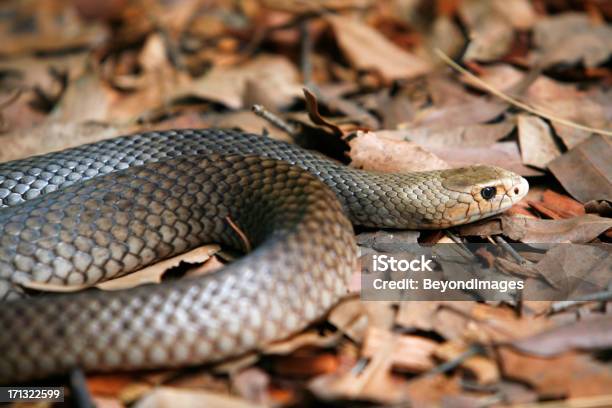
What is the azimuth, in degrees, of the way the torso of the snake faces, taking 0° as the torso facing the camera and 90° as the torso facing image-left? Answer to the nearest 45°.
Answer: approximately 270°

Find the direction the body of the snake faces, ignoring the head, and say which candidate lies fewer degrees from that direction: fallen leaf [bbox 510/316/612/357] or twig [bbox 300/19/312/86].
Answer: the fallen leaf

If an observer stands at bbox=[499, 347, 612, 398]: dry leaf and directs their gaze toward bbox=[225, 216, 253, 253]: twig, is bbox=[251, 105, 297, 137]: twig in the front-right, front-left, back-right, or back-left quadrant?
front-right

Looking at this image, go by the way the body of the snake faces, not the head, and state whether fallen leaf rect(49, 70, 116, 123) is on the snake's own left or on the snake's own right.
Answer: on the snake's own left

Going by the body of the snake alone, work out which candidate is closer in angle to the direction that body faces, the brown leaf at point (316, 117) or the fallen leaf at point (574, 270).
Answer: the fallen leaf

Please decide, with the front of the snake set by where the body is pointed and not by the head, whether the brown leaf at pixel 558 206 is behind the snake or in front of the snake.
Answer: in front

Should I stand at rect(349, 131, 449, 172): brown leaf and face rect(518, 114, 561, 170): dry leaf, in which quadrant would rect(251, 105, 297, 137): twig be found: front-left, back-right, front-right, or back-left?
back-left

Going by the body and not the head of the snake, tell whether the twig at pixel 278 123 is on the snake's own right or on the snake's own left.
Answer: on the snake's own left

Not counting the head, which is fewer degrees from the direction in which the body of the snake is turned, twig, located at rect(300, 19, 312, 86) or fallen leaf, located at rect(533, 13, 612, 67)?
the fallen leaf

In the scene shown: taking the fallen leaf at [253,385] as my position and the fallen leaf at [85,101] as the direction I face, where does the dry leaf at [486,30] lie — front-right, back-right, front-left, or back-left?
front-right

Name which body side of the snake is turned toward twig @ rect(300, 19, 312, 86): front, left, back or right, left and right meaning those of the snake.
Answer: left

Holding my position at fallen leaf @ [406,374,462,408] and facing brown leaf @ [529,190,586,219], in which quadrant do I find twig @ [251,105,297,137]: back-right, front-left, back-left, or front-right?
front-left

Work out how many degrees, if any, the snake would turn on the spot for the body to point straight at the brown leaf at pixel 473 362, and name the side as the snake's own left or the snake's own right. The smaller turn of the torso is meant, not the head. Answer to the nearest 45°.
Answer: approximately 45° to the snake's own right

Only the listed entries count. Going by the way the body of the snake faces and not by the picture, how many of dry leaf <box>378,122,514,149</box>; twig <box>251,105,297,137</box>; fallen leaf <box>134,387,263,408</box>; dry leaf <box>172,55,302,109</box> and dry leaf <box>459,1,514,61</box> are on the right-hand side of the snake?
1

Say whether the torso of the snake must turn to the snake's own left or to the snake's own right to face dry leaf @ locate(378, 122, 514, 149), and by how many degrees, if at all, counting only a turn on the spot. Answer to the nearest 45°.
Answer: approximately 45° to the snake's own left

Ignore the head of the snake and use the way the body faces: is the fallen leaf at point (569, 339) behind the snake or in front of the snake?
in front
